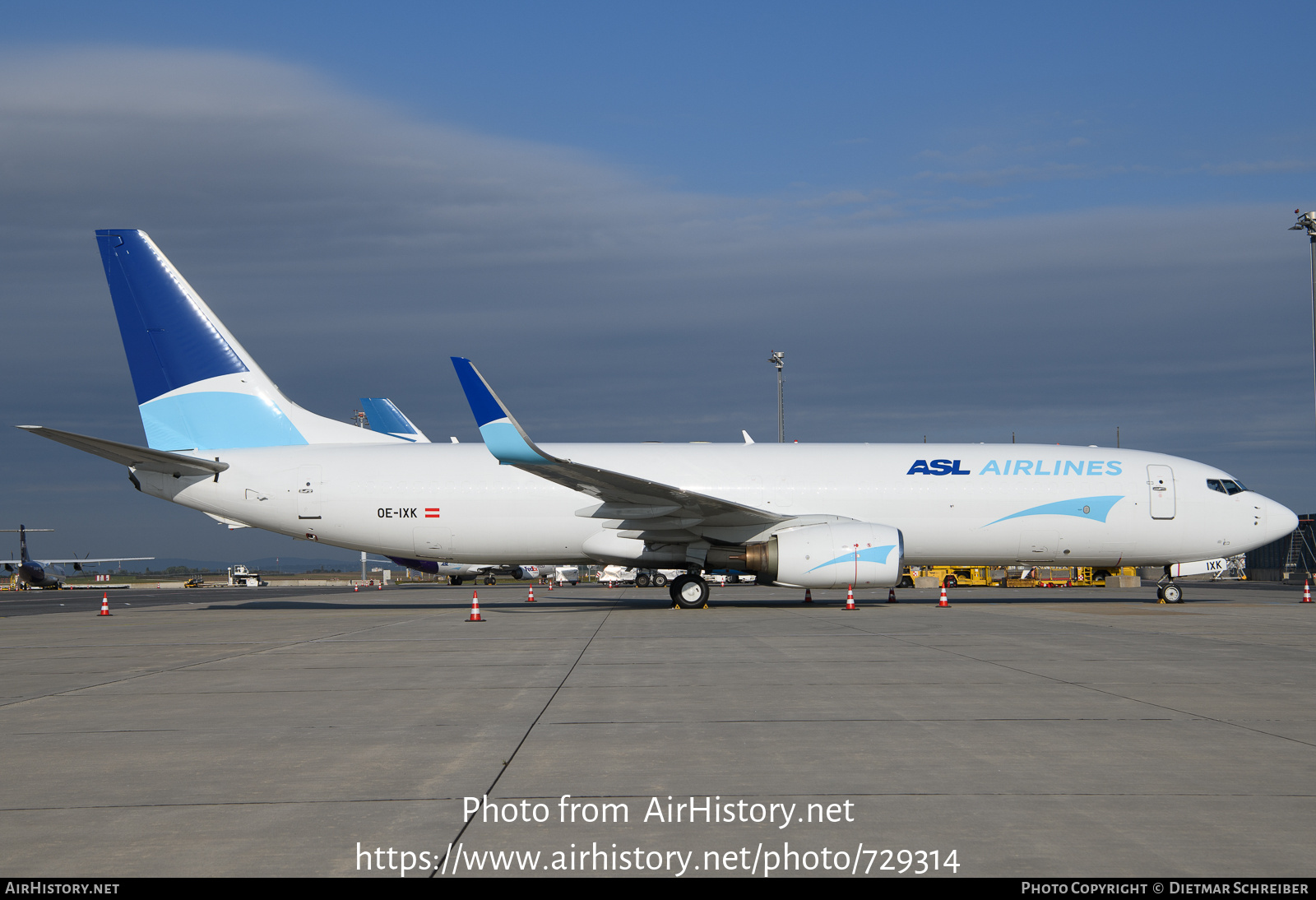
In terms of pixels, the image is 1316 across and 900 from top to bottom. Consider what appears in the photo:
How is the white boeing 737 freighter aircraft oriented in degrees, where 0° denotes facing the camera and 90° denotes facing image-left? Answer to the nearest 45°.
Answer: approximately 270°
